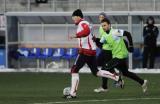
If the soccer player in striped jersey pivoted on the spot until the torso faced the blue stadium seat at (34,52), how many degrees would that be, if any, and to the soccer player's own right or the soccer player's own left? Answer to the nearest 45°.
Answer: approximately 90° to the soccer player's own right

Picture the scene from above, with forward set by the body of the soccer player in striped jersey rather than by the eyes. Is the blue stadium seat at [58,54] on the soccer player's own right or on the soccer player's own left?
on the soccer player's own right

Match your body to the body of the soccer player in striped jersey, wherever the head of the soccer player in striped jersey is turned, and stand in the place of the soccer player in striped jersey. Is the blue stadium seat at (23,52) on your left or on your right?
on your right

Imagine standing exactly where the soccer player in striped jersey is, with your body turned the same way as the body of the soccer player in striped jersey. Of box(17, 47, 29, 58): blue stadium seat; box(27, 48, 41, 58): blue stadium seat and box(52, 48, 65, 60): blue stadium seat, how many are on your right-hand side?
3

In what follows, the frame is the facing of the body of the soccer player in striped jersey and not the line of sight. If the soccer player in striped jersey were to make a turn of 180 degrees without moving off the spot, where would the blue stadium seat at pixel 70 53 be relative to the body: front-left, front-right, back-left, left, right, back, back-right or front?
left

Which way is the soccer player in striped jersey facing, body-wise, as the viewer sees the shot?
to the viewer's left
